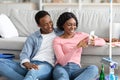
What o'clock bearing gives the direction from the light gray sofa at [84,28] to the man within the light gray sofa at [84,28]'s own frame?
The man is roughly at 1 o'clock from the light gray sofa.

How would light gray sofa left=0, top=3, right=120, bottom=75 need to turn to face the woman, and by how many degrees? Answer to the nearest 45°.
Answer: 0° — it already faces them

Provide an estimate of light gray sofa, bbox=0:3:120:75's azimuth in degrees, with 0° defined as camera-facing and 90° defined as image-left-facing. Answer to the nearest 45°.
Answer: approximately 0°
